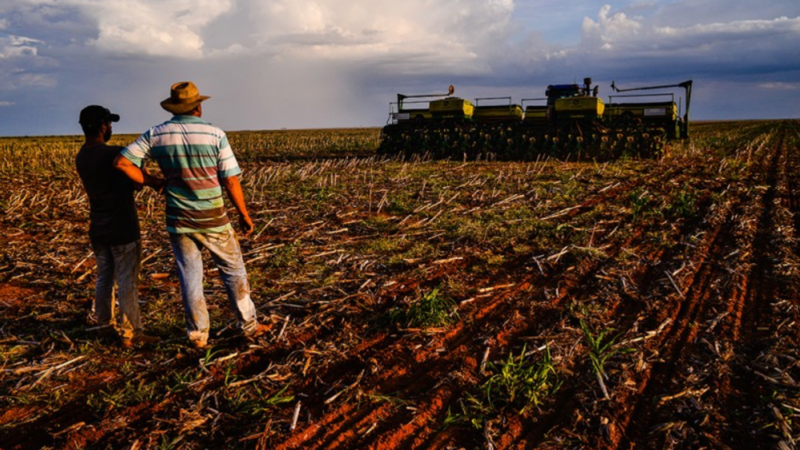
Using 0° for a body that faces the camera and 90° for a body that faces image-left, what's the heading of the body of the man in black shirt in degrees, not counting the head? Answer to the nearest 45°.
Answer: approximately 225°

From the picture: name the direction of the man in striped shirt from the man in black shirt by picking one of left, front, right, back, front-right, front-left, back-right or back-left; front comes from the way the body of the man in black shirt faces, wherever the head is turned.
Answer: right

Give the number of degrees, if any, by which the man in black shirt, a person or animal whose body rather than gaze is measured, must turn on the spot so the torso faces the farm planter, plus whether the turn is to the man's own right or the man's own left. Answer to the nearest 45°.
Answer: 0° — they already face it

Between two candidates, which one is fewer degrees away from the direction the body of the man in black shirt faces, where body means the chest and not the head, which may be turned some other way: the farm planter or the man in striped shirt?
the farm planter
